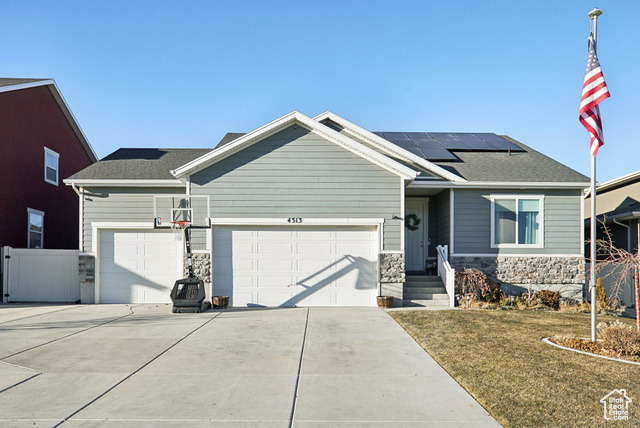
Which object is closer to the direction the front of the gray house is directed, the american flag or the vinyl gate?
the american flag

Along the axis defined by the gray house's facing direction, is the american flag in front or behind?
in front

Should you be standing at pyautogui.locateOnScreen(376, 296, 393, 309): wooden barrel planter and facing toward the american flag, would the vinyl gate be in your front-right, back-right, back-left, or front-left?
back-right

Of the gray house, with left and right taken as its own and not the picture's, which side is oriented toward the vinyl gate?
right

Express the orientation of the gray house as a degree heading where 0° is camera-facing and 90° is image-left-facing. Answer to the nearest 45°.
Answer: approximately 0°

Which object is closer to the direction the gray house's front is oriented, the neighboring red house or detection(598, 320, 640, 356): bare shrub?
the bare shrub

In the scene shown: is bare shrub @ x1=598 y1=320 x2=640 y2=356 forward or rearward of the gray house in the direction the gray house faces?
forward

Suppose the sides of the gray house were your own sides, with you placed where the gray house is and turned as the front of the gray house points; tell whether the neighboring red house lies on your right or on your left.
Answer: on your right

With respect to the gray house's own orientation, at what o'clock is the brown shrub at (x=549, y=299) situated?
The brown shrub is roughly at 9 o'clock from the gray house.
